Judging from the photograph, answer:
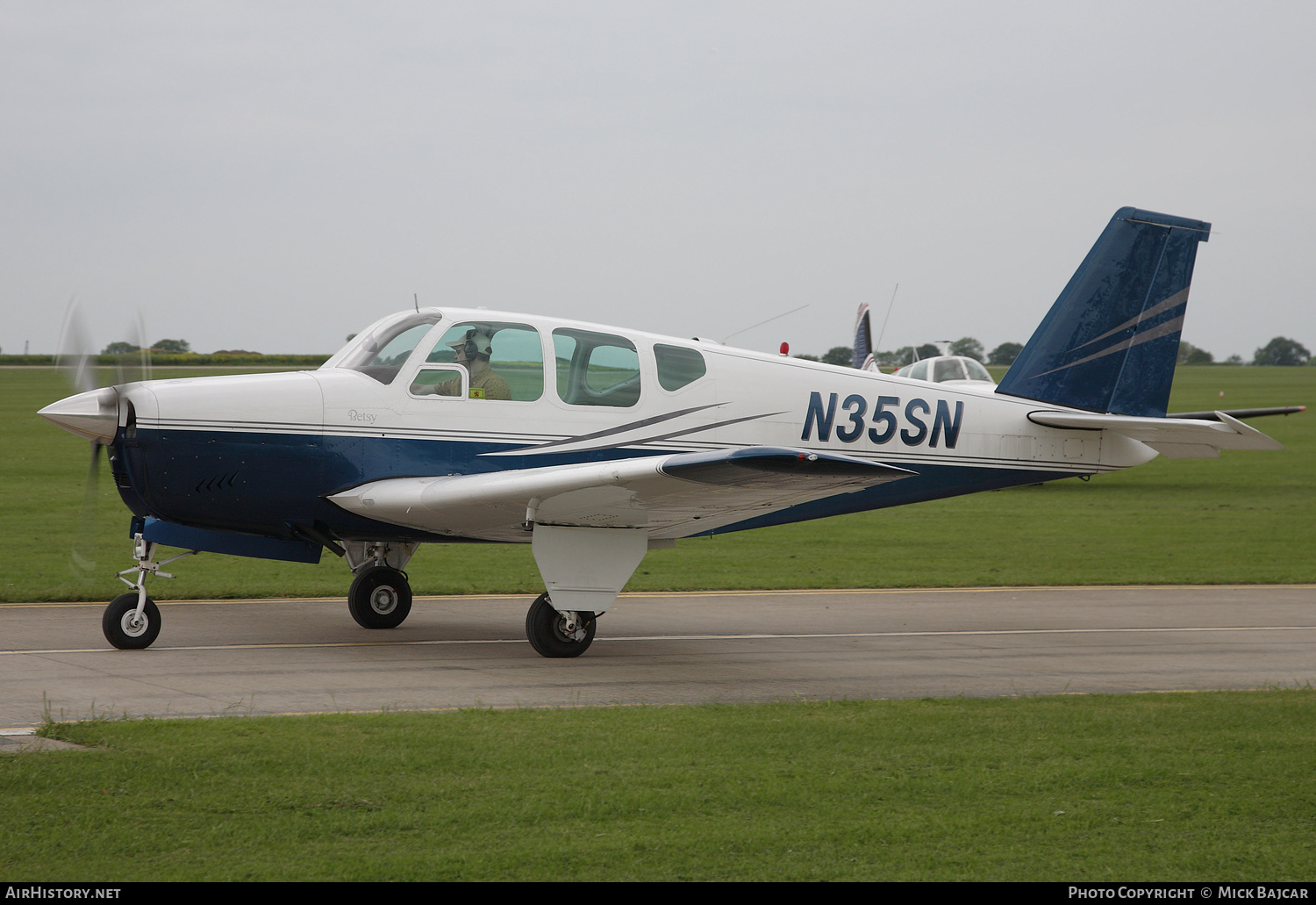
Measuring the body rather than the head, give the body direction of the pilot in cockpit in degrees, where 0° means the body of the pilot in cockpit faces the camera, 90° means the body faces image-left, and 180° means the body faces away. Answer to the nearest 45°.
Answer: approximately 90°
